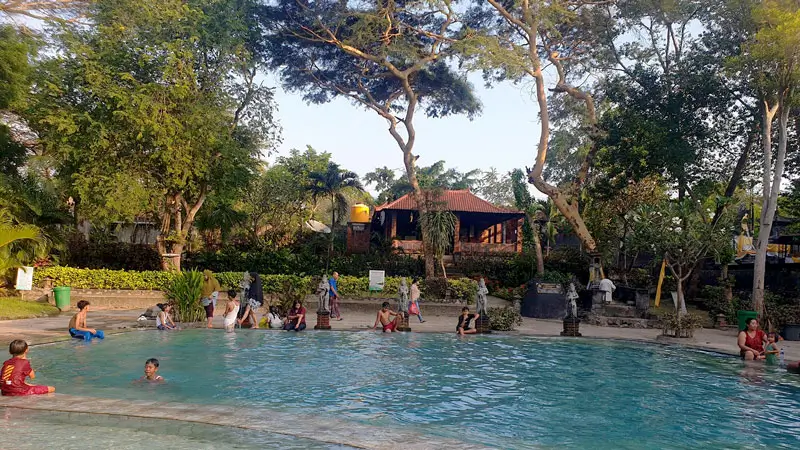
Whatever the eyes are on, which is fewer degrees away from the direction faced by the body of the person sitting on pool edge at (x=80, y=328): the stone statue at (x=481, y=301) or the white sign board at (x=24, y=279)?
the stone statue

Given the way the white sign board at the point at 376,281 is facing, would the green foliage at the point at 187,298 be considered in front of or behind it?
in front

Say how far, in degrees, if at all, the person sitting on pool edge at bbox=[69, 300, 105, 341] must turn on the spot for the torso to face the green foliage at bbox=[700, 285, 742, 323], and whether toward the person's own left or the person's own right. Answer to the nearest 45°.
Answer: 0° — they already face it

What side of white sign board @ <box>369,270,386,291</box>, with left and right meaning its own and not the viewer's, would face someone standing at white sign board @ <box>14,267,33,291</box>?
right

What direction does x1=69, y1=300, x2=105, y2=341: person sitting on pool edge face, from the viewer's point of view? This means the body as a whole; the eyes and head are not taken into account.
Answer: to the viewer's right

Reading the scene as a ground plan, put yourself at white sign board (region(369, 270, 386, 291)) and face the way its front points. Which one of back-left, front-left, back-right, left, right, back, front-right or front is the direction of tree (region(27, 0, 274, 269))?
right

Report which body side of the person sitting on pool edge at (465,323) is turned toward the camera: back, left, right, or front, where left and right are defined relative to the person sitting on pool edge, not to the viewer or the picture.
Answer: front

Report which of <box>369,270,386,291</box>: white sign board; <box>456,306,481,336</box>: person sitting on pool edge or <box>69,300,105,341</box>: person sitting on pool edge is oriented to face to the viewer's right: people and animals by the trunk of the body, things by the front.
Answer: <box>69,300,105,341</box>: person sitting on pool edge

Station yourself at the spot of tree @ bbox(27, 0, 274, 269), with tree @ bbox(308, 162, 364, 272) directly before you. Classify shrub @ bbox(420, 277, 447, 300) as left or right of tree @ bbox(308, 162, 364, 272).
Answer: right

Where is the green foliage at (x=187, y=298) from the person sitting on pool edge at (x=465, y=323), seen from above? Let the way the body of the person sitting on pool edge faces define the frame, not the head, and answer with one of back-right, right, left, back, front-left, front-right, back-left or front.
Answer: right

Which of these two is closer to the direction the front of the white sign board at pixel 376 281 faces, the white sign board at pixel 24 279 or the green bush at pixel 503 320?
the green bush

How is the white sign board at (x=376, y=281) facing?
toward the camera

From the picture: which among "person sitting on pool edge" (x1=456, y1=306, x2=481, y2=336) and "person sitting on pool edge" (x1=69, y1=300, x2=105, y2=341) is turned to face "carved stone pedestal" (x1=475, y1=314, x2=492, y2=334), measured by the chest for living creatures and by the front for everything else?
"person sitting on pool edge" (x1=69, y1=300, x2=105, y2=341)
